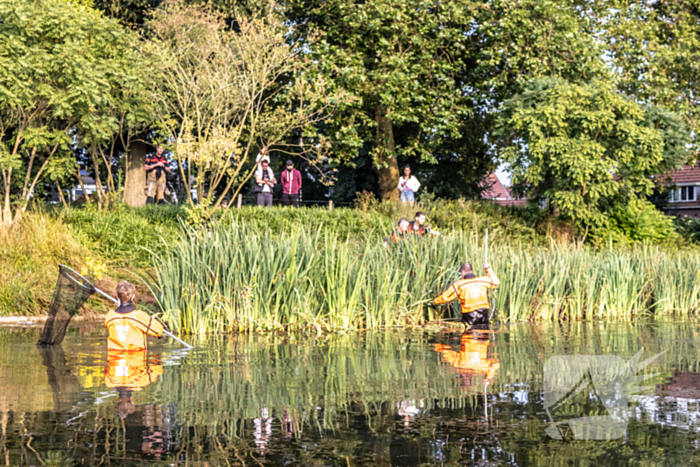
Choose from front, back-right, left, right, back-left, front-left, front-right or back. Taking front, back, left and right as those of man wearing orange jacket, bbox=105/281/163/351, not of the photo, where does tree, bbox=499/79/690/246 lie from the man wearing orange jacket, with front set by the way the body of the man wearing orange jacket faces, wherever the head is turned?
front-right

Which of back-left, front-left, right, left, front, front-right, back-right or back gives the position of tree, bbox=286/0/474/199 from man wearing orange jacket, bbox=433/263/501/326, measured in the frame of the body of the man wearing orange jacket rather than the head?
front

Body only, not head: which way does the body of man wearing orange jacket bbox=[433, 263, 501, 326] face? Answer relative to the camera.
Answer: away from the camera

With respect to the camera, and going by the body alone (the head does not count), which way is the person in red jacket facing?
toward the camera

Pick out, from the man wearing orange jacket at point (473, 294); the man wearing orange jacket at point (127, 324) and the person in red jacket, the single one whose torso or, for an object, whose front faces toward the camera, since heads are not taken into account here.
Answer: the person in red jacket

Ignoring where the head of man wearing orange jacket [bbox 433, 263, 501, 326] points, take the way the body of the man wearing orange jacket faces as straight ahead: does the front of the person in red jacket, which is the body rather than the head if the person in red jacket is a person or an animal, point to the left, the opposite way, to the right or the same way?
the opposite way

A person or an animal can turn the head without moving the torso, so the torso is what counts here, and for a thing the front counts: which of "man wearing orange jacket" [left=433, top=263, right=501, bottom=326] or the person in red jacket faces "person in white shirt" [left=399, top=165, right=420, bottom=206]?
the man wearing orange jacket

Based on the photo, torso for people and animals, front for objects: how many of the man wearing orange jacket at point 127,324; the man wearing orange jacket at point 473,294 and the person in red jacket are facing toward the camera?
1

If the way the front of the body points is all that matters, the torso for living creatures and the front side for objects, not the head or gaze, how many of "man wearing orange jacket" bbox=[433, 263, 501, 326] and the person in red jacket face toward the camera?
1

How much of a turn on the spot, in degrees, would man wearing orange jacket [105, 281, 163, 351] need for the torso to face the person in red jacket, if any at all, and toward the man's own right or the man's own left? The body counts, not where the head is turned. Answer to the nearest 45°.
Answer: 0° — they already face them

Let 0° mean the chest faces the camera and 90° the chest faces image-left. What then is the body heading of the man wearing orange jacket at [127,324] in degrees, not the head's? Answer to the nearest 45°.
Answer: approximately 180°

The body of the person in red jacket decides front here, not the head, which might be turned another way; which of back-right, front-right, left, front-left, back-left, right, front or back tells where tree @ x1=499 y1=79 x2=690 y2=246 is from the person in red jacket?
left

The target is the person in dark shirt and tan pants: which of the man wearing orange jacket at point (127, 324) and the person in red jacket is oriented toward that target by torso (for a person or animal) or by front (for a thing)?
the man wearing orange jacket

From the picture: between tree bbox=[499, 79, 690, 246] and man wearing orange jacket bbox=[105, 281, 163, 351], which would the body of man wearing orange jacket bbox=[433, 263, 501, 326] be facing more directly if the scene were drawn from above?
the tree

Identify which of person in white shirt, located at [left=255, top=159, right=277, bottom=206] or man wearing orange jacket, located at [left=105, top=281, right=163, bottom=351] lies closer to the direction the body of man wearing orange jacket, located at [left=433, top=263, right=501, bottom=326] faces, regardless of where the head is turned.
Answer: the person in white shirt

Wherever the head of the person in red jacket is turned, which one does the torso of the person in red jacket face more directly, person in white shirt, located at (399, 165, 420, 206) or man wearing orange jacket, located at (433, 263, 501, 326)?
the man wearing orange jacket

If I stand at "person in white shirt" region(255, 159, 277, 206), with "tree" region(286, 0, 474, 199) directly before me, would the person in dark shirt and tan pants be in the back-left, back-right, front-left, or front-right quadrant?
back-left
